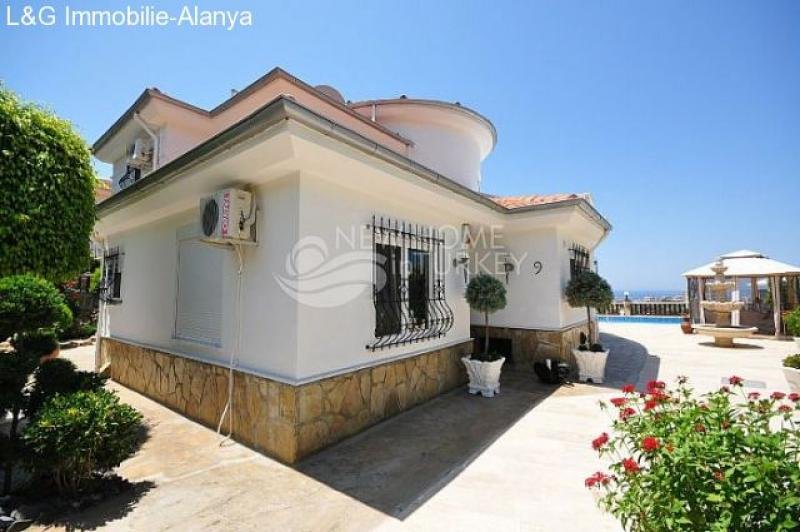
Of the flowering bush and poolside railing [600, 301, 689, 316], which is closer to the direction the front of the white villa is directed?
the flowering bush

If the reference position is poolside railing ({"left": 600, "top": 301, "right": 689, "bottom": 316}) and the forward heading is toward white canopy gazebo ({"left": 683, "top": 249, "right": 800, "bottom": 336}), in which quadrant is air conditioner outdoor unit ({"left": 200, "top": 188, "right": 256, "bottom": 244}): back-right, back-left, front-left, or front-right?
front-right

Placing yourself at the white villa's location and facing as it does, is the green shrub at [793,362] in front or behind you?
in front

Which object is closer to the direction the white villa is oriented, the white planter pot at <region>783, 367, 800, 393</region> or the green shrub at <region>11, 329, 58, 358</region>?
the white planter pot

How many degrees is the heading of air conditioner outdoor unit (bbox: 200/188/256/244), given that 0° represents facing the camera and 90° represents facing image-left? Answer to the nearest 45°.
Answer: approximately 45°

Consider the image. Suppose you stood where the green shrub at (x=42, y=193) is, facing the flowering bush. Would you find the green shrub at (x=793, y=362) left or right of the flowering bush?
left

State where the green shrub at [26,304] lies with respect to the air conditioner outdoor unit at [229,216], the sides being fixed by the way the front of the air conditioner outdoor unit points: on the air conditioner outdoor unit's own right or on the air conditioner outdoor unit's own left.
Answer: on the air conditioner outdoor unit's own right

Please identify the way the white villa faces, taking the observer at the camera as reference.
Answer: facing the viewer and to the right of the viewer

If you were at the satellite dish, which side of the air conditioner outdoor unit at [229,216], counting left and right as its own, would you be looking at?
back
